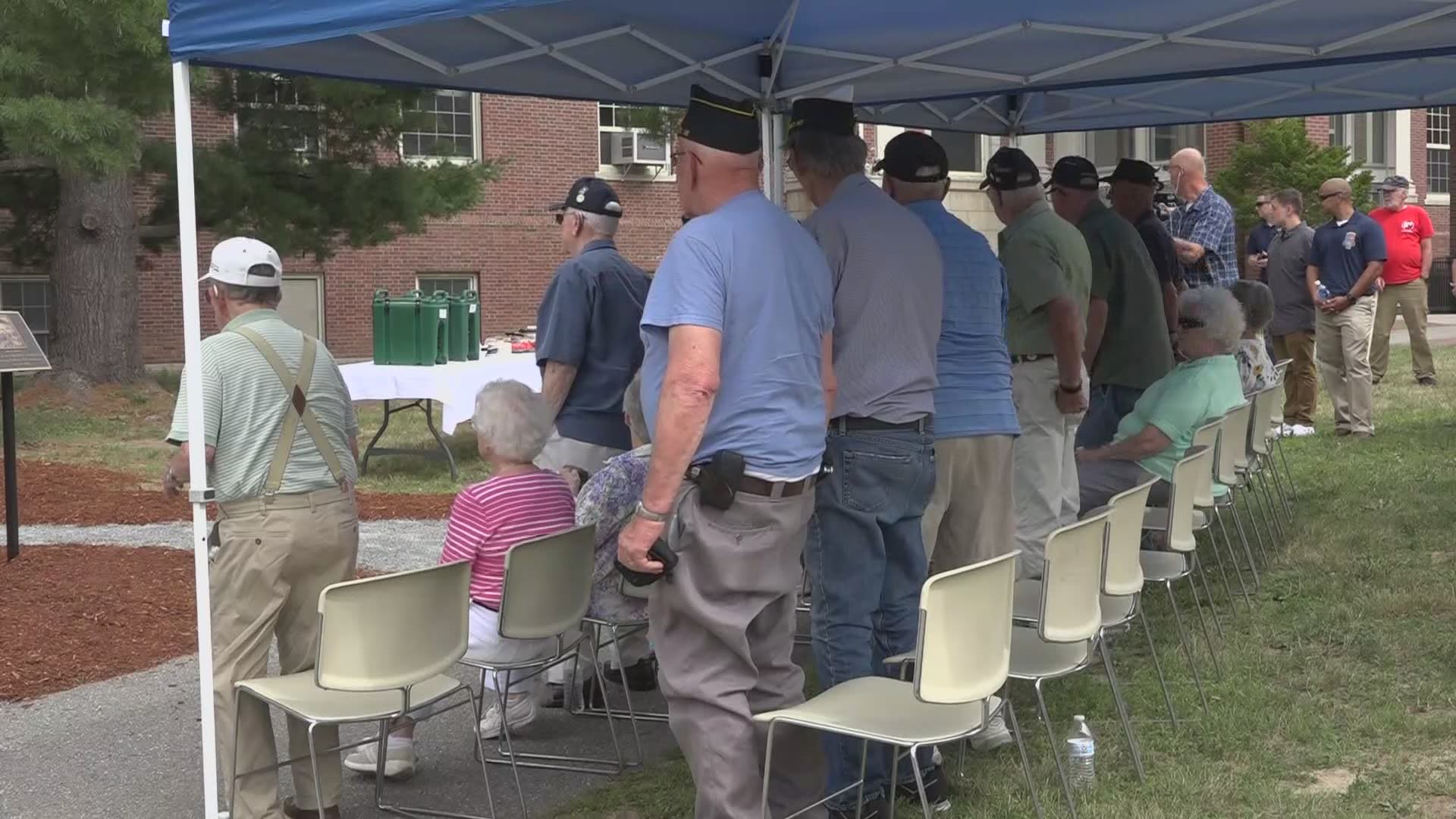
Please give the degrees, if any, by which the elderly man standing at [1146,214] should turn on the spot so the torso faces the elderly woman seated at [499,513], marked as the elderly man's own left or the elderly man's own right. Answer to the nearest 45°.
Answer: approximately 45° to the elderly man's own left

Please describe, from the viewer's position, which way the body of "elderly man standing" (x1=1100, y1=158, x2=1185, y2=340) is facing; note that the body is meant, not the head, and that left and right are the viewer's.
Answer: facing to the left of the viewer

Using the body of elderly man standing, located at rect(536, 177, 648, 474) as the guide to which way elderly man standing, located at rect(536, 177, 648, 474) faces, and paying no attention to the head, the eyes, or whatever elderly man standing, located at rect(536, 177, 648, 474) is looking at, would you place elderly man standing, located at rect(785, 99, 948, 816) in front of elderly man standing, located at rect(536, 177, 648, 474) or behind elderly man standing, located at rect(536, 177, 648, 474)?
behind

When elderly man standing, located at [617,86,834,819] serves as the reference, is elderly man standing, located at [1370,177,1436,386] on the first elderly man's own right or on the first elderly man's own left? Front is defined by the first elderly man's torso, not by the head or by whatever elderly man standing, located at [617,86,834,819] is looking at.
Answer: on the first elderly man's own right

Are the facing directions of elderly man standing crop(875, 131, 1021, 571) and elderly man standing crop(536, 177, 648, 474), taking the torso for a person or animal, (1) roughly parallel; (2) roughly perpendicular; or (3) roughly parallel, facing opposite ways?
roughly parallel

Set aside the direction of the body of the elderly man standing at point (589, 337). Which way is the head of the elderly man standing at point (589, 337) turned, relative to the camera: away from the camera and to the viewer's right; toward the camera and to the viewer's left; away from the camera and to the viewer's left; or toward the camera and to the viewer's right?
away from the camera and to the viewer's left

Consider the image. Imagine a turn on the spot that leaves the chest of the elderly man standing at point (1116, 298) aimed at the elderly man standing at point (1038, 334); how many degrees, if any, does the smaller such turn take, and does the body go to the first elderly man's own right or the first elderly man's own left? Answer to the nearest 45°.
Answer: approximately 135° to the first elderly man's own left

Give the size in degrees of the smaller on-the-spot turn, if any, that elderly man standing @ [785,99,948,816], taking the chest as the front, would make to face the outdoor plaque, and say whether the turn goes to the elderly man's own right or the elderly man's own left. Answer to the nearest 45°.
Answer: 0° — they already face it

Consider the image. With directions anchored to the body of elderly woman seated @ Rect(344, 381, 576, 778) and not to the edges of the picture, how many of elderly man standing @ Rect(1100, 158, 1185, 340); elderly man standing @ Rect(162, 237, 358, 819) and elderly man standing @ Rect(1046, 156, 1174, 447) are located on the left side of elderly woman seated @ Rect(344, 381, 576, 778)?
1

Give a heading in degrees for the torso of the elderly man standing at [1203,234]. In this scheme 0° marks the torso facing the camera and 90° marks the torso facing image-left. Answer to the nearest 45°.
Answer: approximately 90°

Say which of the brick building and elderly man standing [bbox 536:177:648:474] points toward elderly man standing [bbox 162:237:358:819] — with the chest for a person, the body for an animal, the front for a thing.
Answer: the brick building

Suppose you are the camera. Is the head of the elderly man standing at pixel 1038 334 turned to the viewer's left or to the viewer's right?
to the viewer's left

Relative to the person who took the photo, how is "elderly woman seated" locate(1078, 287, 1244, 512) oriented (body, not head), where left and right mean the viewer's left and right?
facing to the left of the viewer

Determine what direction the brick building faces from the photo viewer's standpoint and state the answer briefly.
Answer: facing the viewer

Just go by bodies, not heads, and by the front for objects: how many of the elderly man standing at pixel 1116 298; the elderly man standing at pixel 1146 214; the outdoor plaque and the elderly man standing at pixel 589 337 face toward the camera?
1
